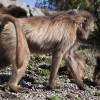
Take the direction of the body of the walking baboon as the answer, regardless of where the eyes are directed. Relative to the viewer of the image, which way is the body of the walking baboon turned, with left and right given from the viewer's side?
facing to the right of the viewer
